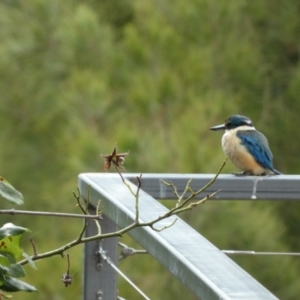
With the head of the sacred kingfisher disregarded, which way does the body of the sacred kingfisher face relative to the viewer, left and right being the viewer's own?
facing to the left of the viewer
